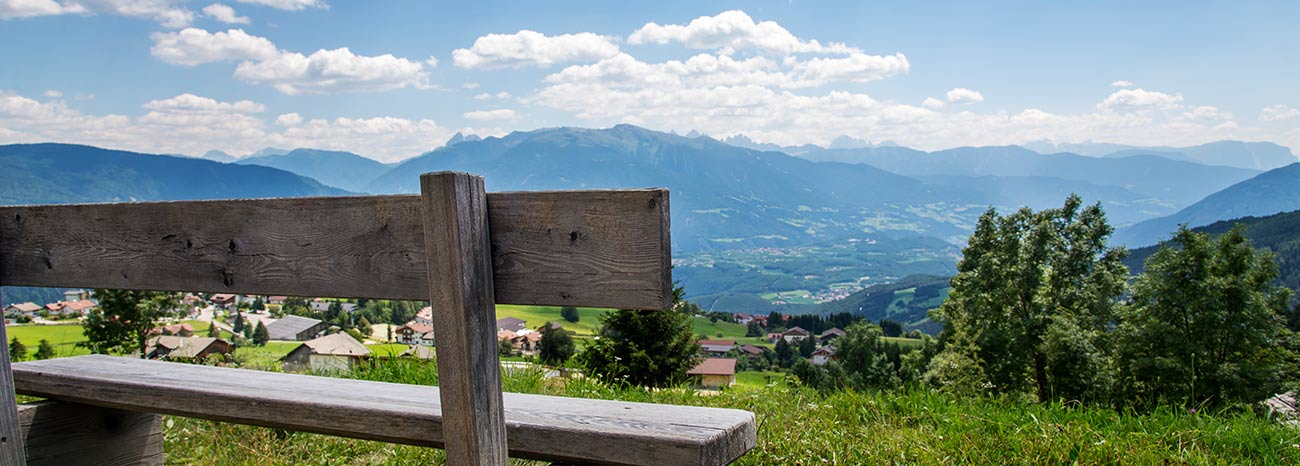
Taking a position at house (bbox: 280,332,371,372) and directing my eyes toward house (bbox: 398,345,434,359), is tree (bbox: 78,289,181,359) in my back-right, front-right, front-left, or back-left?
back-left

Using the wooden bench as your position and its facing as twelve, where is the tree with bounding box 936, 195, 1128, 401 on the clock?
The tree is roughly at 12 o'clock from the wooden bench.

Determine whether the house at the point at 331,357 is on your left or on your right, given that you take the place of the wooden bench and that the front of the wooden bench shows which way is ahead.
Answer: on your left

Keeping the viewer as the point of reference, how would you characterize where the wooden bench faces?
facing away from the viewer and to the right of the viewer

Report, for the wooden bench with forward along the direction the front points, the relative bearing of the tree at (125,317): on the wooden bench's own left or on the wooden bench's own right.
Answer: on the wooden bench's own left
